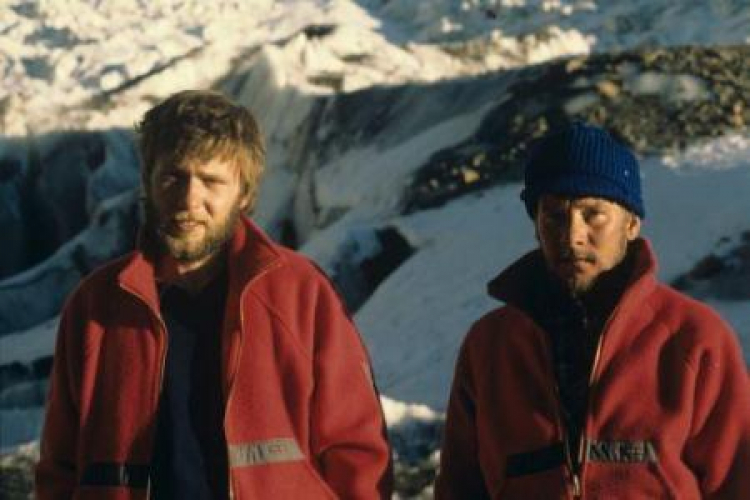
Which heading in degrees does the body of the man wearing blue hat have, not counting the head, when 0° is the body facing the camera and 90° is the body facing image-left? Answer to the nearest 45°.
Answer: approximately 0°

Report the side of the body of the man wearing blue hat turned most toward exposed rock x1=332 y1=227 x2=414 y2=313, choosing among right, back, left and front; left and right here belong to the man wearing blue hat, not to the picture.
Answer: back

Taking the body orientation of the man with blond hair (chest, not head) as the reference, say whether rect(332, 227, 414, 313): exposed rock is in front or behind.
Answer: behind

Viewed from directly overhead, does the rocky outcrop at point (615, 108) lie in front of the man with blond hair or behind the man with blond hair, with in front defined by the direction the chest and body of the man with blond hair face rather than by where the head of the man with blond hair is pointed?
behind

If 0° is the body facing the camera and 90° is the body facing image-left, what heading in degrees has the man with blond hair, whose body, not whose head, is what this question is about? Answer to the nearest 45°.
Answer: approximately 0°

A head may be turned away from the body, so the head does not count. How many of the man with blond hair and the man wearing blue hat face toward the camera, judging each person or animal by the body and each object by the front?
2

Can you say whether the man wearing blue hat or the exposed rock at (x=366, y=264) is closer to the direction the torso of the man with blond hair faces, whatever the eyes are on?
the man wearing blue hat

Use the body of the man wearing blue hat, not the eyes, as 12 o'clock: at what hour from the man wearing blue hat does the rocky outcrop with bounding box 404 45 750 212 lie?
The rocky outcrop is roughly at 6 o'clock from the man wearing blue hat.

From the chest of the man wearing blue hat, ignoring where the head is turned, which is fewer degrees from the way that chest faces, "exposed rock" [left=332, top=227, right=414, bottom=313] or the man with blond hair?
the man with blond hair
